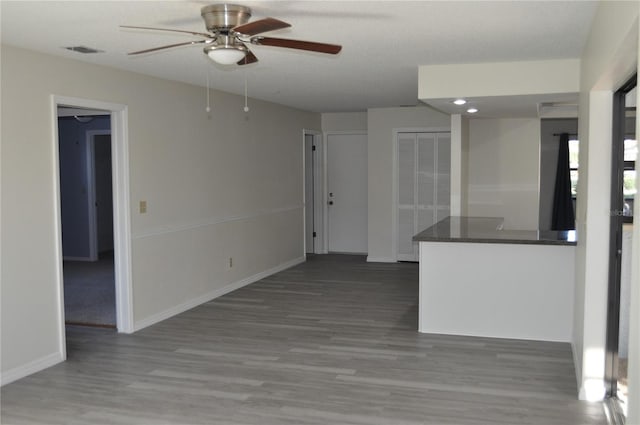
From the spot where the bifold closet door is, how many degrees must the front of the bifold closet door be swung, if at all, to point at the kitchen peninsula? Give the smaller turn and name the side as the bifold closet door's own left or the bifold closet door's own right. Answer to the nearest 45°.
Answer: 0° — it already faces it

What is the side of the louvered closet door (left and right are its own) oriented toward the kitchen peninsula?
front

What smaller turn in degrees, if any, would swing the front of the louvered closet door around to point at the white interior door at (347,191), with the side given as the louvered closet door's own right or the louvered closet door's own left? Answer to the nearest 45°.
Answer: approximately 135° to the louvered closet door's own right

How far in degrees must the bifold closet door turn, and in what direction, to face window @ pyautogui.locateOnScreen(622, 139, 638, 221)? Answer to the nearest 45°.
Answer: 0° — it already faces it

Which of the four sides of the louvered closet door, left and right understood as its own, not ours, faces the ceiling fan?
front

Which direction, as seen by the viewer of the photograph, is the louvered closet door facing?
facing the viewer

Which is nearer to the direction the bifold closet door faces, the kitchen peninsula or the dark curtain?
the kitchen peninsula

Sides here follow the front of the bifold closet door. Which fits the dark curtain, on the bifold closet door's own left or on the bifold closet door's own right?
on the bifold closet door's own left

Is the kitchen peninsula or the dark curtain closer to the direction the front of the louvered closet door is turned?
the kitchen peninsula

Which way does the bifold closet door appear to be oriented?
toward the camera

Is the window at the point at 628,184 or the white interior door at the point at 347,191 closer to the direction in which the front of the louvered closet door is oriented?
the window

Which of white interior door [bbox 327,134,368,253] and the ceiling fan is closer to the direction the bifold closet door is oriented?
the ceiling fan
